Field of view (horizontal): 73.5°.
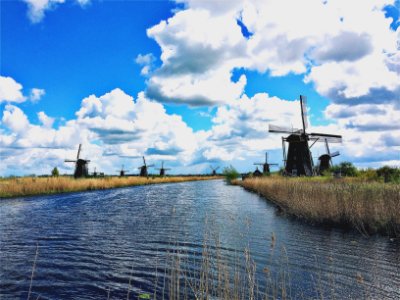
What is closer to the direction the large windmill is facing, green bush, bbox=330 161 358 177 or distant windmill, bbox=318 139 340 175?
the green bush

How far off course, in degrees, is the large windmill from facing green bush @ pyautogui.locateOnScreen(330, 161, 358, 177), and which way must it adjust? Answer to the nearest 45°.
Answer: approximately 45° to its left

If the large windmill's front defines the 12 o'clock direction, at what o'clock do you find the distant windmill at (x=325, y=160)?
The distant windmill is roughly at 8 o'clock from the large windmill.
